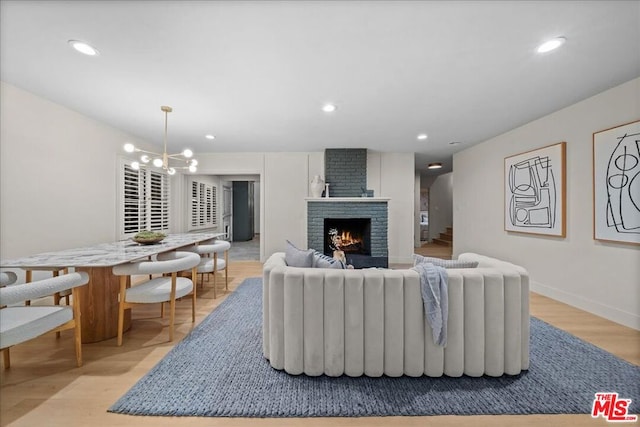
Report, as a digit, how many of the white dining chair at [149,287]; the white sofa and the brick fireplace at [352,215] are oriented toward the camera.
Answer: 1

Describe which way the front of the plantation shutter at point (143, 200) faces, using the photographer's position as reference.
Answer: facing the viewer and to the right of the viewer

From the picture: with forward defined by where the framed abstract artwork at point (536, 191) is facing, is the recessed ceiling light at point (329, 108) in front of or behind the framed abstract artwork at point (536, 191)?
in front

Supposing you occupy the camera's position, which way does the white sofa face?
facing away from the viewer

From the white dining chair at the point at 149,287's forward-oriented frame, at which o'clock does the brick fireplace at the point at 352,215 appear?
The brick fireplace is roughly at 4 o'clock from the white dining chair.

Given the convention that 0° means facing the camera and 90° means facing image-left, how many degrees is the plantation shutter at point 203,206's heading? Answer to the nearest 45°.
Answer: approximately 315°

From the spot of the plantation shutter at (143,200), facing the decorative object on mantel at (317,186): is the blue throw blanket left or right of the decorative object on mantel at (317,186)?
right

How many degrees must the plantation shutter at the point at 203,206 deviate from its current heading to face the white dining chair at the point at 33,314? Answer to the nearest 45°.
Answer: approximately 45° to its right

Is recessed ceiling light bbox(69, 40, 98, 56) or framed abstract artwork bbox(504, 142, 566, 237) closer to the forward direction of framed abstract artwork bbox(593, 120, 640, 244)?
the recessed ceiling light

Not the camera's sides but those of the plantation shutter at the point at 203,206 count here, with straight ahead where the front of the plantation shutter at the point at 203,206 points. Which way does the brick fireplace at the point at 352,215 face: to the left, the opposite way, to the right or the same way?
to the right

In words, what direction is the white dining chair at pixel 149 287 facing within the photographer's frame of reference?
facing away from the viewer and to the left of the viewer

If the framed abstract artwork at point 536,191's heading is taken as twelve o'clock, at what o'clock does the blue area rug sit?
The blue area rug is roughly at 11 o'clock from the framed abstract artwork.

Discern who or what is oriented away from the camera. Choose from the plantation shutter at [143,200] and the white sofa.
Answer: the white sofa

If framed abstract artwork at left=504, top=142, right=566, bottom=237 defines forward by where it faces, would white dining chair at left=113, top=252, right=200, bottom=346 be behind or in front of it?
in front

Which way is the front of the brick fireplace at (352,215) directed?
toward the camera

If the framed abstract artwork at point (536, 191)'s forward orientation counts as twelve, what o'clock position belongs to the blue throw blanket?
The blue throw blanket is roughly at 11 o'clock from the framed abstract artwork.
